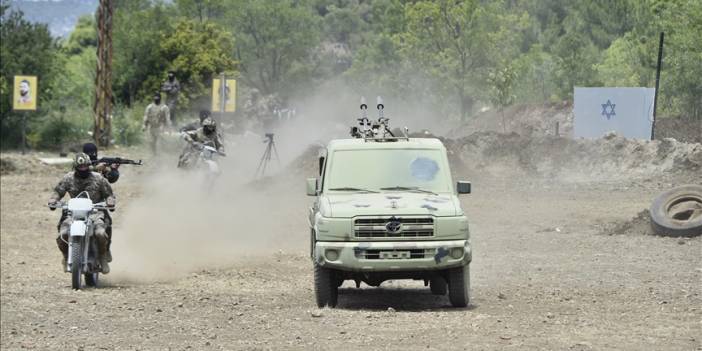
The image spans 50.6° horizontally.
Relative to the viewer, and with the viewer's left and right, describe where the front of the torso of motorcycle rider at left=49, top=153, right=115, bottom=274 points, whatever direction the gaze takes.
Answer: facing the viewer

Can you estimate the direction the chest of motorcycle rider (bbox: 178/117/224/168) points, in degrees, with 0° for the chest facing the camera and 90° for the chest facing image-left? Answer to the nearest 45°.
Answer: approximately 315°

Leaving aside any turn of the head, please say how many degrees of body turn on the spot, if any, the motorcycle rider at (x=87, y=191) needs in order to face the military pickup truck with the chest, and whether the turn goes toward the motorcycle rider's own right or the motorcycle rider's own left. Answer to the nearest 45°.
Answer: approximately 45° to the motorcycle rider's own left

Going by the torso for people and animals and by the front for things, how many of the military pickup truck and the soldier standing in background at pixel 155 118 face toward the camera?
2

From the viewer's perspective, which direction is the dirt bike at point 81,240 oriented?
toward the camera

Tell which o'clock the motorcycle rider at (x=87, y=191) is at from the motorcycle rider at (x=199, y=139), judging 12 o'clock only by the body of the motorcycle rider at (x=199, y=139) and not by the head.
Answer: the motorcycle rider at (x=87, y=191) is roughly at 2 o'clock from the motorcycle rider at (x=199, y=139).

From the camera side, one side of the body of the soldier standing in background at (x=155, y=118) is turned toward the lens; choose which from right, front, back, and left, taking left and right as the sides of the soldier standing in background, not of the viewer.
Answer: front

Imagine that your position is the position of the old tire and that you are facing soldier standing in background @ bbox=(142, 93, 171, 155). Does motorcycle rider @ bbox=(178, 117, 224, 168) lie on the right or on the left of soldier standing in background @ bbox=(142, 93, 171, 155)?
left

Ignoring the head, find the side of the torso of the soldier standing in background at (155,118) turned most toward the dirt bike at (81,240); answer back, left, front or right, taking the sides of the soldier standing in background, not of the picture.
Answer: front

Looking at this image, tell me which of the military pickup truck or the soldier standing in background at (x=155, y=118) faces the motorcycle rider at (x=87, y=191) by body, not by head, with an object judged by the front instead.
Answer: the soldier standing in background
